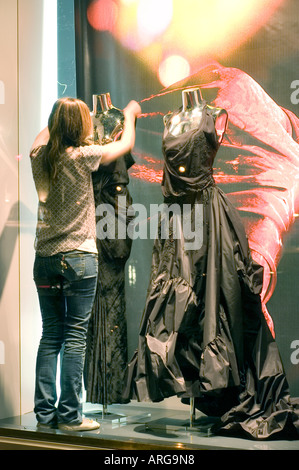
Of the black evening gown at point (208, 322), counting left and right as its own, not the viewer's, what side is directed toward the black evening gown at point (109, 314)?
right

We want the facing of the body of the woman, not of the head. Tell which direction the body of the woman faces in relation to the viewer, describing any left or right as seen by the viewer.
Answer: facing away from the viewer and to the right of the viewer

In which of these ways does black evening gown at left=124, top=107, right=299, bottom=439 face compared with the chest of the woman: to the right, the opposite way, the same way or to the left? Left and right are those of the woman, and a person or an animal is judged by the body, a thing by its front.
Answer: the opposite way

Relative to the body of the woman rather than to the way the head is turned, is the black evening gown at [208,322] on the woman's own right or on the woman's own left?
on the woman's own right

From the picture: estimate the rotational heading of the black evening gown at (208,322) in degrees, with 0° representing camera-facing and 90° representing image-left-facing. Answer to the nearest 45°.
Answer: approximately 45°
